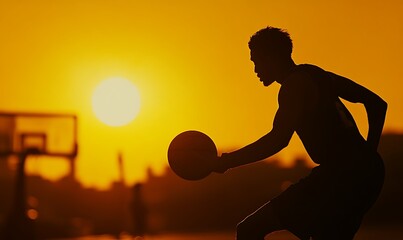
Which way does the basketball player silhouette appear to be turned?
to the viewer's left

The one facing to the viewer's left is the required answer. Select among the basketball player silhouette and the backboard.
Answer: the basketball player silhouette

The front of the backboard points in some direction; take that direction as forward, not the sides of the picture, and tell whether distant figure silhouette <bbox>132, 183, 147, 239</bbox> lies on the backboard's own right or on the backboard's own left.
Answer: on the backboard's own left

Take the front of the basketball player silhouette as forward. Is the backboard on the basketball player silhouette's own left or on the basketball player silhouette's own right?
on the basketball player silhouette's own right

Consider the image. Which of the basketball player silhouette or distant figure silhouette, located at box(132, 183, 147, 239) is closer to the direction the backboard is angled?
the basketball player silhouette

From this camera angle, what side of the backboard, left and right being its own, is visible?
front

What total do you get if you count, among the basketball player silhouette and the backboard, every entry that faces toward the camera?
1

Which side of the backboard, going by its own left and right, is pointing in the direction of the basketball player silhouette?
front
